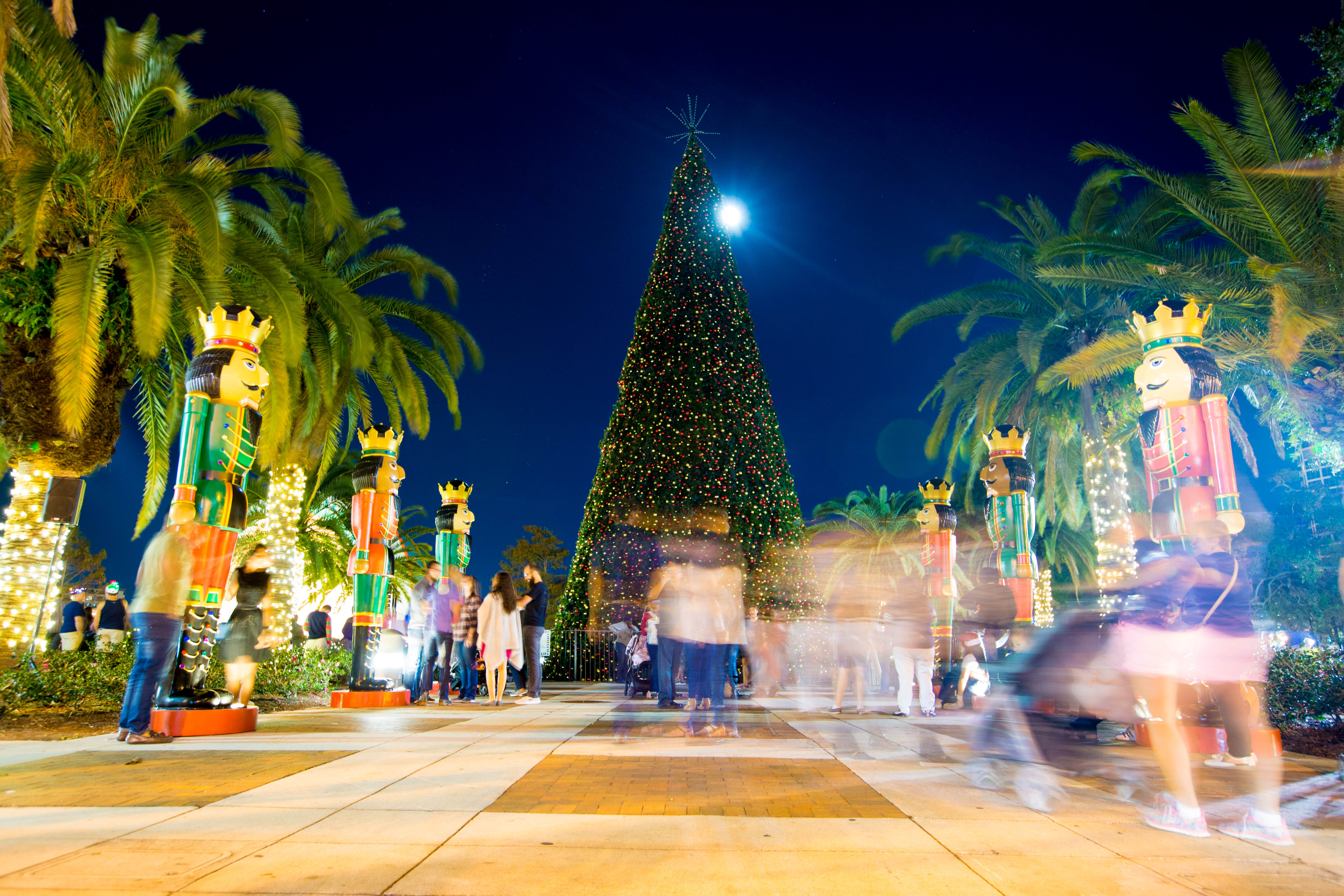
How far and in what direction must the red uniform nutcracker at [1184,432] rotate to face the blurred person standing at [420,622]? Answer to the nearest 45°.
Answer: approximately 45° to its right

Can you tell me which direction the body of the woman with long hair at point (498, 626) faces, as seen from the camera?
away from the camera

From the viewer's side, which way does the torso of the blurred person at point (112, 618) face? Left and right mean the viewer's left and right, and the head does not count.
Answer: facing away from the viewer

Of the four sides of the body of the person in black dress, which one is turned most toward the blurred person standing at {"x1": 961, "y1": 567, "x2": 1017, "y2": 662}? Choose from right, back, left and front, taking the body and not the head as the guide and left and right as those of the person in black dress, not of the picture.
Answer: left

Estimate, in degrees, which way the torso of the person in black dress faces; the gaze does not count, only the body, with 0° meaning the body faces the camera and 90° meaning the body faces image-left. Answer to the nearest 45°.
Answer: approximately 0°
